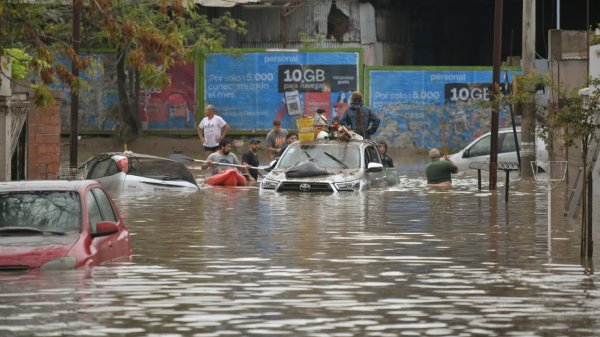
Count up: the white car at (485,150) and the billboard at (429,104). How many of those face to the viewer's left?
1

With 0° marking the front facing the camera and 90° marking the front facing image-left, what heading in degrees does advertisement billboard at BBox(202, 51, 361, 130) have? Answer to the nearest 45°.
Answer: approximately 0°

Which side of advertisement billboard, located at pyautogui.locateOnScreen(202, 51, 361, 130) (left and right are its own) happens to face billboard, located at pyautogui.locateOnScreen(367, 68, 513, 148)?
left

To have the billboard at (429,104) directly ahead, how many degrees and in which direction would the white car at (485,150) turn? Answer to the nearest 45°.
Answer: approximately 90° to its right

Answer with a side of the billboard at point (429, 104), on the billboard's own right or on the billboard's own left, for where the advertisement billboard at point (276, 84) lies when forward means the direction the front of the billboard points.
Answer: on the billboard's own right

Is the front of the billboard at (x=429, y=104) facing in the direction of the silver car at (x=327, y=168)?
yes

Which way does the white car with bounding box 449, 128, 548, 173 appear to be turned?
to the viewer's left

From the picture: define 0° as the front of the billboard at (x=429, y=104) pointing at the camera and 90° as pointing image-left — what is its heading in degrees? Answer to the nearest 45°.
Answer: approximately 0°

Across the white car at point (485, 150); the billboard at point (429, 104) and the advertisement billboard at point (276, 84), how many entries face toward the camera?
2
